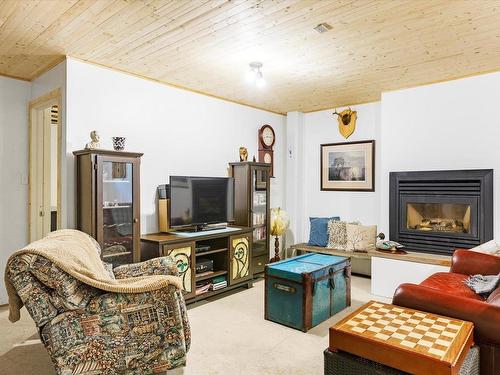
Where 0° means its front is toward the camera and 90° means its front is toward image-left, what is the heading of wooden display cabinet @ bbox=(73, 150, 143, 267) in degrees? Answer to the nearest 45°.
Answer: approximately 315°

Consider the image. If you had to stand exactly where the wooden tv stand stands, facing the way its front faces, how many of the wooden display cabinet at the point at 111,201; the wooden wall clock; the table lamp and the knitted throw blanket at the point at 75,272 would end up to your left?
2

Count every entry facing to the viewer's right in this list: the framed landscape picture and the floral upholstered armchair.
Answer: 1

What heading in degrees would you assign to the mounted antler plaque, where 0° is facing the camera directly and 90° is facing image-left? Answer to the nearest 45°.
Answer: approximately 45°

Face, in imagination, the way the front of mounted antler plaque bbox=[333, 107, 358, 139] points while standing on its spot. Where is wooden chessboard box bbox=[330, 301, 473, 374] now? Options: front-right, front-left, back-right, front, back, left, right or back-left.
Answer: front-left

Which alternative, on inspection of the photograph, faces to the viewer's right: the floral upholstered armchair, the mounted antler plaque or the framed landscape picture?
the floral upholstered armchair

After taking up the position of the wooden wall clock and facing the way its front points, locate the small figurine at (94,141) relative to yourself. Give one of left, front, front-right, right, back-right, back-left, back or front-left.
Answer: right

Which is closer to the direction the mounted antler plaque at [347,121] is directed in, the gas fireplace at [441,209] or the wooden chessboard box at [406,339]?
the wooden chessboard box

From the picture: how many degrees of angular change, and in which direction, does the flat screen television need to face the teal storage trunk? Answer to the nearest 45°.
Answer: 0° — it already faces it

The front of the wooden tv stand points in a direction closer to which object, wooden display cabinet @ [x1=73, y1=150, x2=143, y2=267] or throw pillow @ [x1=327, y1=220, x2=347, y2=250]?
the throw pillow
